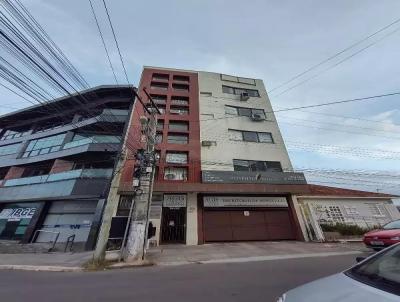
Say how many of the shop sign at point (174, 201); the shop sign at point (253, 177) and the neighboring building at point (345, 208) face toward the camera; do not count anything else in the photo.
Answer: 3

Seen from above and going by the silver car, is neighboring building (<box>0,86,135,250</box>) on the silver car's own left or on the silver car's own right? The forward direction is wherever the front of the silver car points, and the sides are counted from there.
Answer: on the silver car's own right

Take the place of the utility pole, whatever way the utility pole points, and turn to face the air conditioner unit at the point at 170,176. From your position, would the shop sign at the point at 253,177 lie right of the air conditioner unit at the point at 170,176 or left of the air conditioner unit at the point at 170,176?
right

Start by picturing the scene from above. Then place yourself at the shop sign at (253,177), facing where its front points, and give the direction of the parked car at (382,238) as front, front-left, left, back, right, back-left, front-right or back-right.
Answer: front-left

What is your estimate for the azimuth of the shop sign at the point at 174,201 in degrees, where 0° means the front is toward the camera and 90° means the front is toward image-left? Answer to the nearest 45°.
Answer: approximately 0°

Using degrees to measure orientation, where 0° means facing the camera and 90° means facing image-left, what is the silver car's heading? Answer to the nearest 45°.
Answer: approximately 45°

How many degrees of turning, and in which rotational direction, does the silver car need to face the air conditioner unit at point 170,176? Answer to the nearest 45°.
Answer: approximately 90° to its right

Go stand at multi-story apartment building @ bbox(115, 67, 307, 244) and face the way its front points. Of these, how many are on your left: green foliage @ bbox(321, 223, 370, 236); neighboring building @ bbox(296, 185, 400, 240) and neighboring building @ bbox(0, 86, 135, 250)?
2

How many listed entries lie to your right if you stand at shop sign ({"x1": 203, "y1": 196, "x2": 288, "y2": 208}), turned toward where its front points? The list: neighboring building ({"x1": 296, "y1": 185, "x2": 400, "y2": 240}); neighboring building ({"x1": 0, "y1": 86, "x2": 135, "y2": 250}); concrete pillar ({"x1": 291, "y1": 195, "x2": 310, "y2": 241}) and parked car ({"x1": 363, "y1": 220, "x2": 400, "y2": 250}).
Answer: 1

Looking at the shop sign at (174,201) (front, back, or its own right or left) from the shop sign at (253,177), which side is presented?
left

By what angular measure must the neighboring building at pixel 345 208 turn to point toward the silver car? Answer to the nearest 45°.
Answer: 0° — it already faces it
